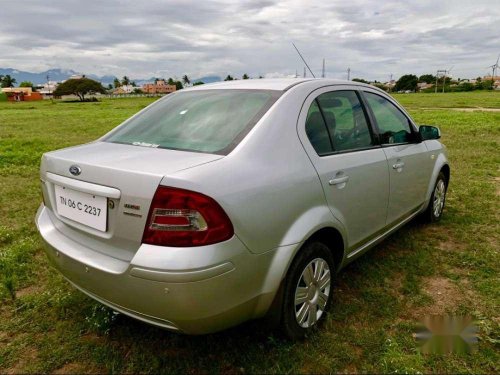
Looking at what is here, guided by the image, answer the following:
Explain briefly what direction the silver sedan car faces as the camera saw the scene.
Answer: facing away from the viewer and to the right of the viewer
